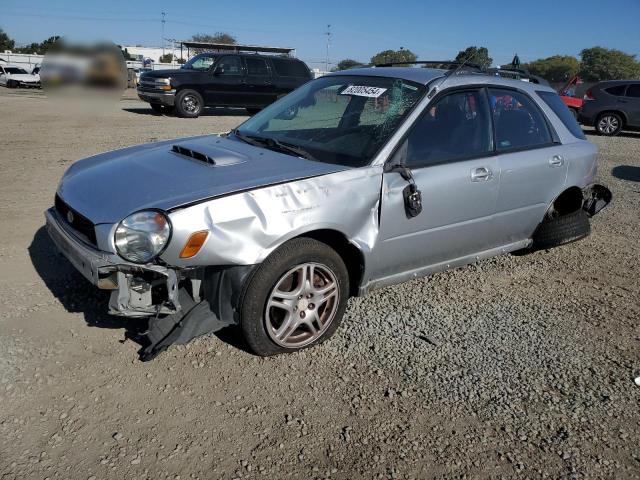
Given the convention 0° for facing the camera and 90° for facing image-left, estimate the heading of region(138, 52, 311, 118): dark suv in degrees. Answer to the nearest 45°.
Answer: approximately 45°

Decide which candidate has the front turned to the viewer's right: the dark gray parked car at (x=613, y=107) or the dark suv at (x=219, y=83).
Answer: the dark gray parked car

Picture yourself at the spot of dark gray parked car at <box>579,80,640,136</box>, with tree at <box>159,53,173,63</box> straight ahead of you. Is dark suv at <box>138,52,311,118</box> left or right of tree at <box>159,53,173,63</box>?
left

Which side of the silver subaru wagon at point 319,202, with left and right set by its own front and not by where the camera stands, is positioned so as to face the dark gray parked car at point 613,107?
back

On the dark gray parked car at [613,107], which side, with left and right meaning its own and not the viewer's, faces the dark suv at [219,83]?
back

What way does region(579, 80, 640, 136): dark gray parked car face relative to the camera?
to the viewer's right

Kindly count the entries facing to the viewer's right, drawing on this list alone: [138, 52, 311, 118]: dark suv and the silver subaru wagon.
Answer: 0

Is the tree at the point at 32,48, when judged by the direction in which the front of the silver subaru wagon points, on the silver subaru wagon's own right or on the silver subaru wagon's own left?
on the silver subaru wagon's own right

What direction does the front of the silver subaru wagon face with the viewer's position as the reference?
facing the viewer and to the left of the viewer

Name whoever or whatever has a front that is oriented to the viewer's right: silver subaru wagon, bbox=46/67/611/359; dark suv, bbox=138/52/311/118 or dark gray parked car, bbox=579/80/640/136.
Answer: the dark gray parked car
